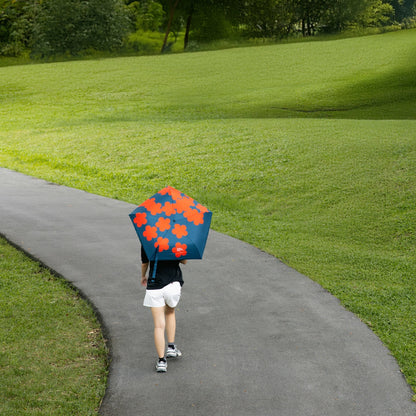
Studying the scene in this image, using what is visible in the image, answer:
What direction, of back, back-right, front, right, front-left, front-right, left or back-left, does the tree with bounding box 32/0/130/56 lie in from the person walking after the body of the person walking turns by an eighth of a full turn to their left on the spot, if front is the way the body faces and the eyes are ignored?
front-right

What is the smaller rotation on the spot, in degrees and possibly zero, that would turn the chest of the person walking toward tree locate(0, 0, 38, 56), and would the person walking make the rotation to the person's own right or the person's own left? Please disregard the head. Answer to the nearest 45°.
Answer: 0° — they already face it

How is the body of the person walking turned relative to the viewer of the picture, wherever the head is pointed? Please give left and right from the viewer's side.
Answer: facing away from the viewer
